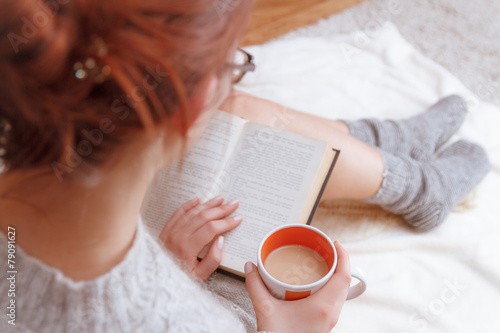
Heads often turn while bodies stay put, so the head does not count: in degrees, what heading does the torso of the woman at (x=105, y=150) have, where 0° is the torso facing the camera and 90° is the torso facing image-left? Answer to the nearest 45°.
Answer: approximately 225°

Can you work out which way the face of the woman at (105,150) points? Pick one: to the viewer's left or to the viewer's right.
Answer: to the viewer's right
